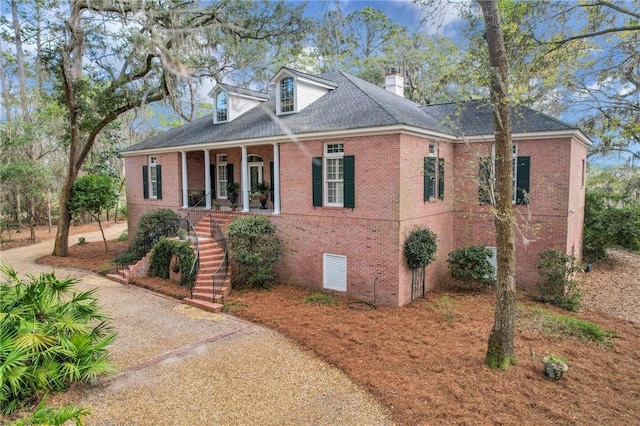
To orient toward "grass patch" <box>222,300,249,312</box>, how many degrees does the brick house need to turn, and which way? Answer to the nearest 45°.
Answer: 0° — it already faces it

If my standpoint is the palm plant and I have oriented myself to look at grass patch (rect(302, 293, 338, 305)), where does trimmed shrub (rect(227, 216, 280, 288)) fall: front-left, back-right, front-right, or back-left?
front-left

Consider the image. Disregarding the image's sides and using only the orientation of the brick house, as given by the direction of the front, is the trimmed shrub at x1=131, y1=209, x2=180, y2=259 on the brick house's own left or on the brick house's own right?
on the brick house's own right

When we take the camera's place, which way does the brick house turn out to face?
facing the viewer and to the left of the viewer

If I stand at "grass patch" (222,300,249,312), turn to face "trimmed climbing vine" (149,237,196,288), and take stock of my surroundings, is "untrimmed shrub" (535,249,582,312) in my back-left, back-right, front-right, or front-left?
back-right

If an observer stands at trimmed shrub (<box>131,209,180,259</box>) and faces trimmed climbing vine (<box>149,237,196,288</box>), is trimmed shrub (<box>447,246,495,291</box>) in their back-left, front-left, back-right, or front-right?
front-left

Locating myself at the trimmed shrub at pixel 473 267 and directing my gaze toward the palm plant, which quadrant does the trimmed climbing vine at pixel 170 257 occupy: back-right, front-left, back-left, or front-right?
front-right

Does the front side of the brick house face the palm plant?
yes

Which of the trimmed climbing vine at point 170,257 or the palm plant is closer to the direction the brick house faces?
the palm plant

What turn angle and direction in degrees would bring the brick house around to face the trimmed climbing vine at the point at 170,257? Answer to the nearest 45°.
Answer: approximately 45° to its right

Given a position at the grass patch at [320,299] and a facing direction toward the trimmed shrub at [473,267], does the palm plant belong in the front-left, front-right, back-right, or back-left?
back-right
